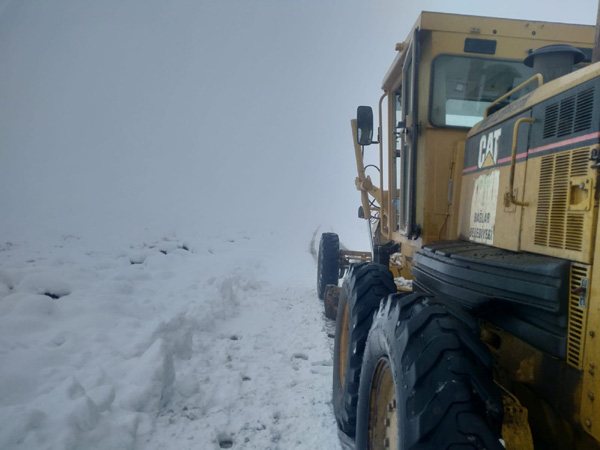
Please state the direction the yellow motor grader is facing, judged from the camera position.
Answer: facing away from the viewer and to the left of the viewer
